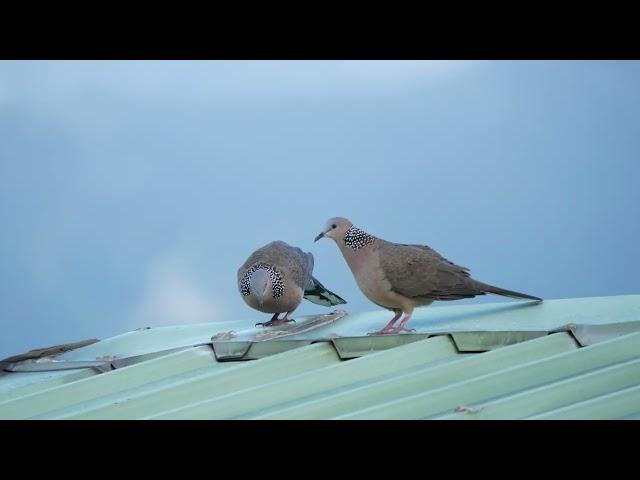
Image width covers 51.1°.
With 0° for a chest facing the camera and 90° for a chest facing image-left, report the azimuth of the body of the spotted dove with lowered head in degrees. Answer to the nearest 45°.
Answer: approximately 45°

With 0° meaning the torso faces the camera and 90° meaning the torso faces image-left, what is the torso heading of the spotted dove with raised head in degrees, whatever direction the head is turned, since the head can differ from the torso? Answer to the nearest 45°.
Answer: approximately 90°

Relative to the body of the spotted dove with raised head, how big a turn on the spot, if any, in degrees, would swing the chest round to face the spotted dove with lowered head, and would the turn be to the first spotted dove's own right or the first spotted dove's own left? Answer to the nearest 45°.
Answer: approximately 45° to the first spotted dove's own right

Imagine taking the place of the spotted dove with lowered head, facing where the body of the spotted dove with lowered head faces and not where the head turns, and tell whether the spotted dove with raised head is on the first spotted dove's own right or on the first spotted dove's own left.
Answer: on the first spotted dove's own left
